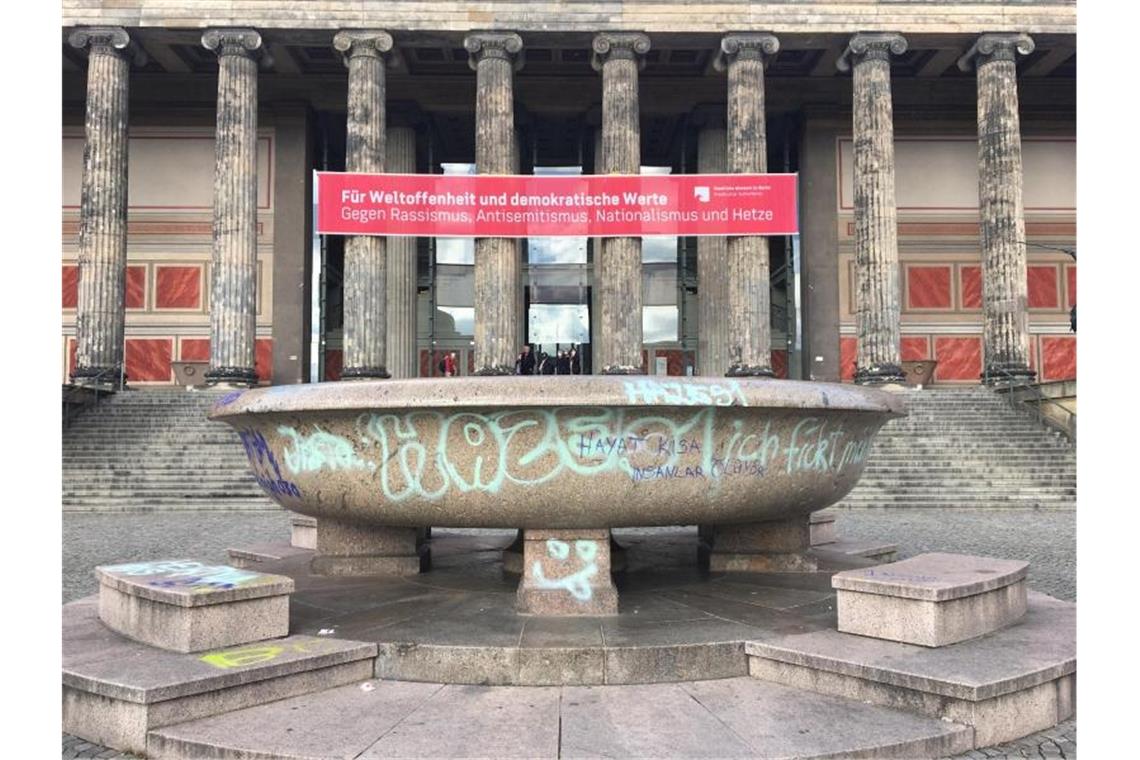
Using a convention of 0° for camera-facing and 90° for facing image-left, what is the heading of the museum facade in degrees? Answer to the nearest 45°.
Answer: approximately 0°

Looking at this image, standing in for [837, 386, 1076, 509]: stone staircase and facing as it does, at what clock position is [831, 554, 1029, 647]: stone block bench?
The stone block bench is roughly at 12 o'clock from the stone staircase.

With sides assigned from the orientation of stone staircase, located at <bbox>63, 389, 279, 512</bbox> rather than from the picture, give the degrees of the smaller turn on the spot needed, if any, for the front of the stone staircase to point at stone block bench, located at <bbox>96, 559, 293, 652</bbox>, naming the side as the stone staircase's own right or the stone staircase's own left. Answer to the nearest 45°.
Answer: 0° — it already faces it

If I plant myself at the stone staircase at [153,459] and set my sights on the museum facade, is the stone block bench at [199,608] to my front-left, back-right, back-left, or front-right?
back-right

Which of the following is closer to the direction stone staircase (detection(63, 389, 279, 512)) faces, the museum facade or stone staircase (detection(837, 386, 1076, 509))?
the stone staircase

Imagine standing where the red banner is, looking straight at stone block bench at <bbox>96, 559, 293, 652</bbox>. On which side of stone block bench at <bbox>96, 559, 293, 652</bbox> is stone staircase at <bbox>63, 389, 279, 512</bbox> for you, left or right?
right

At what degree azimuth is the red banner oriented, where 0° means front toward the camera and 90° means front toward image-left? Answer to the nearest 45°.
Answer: approximately 0°

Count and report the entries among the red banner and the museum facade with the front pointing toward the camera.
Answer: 2
